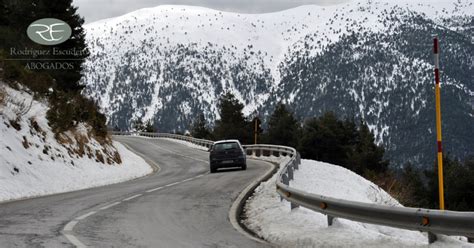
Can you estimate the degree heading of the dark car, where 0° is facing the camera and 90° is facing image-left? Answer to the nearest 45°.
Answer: approximately 180°

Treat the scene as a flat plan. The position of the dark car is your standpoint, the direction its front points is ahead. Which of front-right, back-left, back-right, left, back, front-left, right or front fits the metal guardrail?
back
